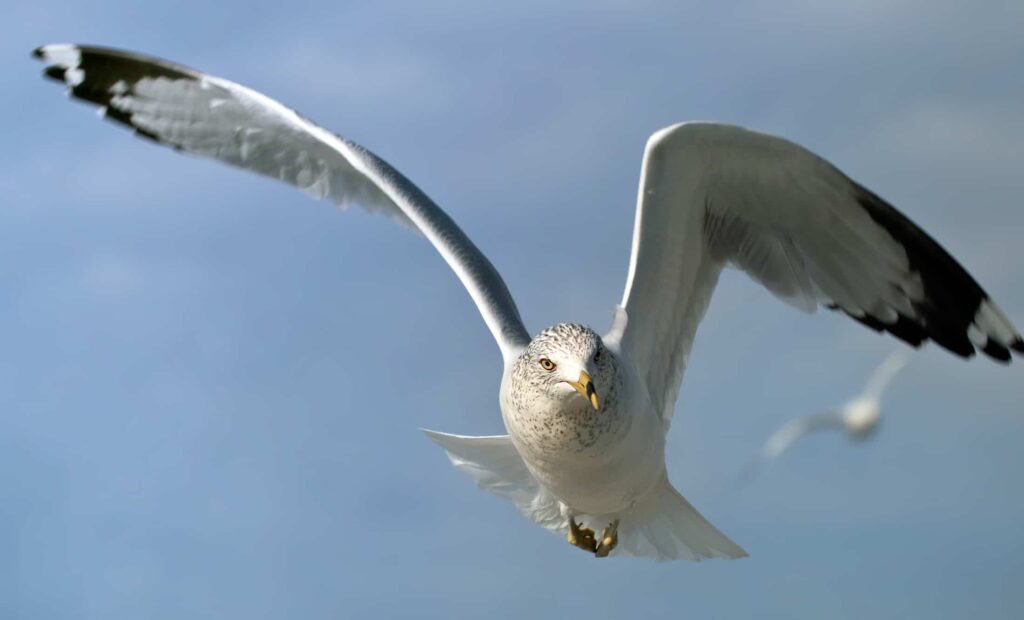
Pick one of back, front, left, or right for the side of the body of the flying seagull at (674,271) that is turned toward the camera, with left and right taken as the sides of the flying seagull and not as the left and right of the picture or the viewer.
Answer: front
